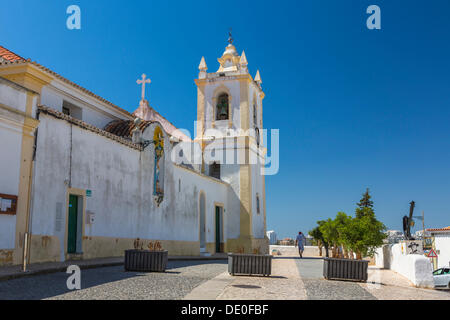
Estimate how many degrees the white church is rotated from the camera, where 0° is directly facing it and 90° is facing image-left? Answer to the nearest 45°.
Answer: approximately 315°

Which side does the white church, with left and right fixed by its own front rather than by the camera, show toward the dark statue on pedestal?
front

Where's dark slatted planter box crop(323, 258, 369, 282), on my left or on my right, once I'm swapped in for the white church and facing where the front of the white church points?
on my right

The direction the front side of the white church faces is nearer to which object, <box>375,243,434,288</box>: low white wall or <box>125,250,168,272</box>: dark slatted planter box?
the low white wall

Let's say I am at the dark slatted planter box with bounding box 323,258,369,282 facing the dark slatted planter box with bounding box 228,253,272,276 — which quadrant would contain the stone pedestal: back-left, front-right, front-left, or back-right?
back-right
